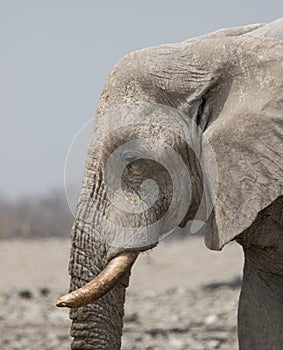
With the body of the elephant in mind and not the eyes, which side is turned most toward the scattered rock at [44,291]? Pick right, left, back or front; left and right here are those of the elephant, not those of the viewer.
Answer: right

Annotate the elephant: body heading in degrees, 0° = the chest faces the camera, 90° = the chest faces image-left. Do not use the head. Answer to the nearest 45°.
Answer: approximately 90°

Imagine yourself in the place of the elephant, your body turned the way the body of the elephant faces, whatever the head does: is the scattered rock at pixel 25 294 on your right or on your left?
on your right
